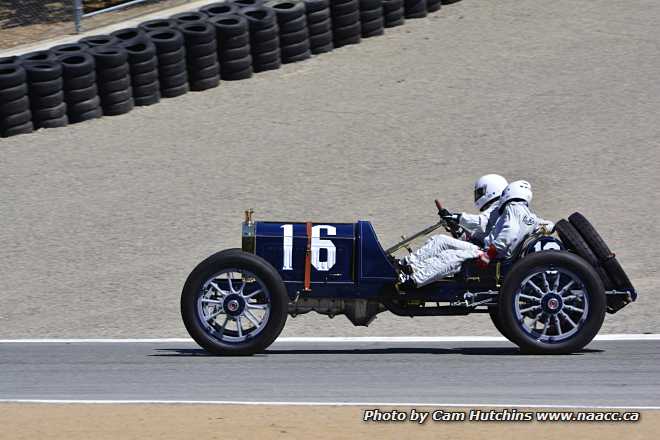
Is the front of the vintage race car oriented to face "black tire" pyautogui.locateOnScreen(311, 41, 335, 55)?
no

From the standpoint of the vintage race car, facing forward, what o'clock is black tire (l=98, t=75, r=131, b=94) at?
The black tire is roughly at 2 o'clock from the vintage race car.

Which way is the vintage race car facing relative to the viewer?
to the viewer's left

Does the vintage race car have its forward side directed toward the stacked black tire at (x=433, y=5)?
no

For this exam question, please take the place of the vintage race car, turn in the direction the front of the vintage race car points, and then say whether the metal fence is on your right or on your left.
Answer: on your right

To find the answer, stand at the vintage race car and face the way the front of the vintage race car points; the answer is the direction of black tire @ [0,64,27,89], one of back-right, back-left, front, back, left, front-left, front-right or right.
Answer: front-right

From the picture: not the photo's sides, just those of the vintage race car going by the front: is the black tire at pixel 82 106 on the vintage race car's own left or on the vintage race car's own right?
on the vintage race car's own right

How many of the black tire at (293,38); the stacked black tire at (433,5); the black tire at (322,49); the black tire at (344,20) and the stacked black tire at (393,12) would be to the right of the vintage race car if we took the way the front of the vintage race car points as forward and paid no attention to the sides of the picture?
5

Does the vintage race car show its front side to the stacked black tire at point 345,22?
no

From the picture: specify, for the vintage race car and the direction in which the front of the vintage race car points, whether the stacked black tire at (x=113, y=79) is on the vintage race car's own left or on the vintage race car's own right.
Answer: on the vintage race car's own right

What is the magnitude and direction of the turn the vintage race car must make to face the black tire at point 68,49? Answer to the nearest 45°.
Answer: approximately 45° to its right

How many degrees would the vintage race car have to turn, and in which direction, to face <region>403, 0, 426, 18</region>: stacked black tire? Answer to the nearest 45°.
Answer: approximately 90° to its right

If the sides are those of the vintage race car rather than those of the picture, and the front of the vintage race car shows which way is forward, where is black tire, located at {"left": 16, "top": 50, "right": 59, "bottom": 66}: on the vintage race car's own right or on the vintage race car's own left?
on the vintage race car's own right

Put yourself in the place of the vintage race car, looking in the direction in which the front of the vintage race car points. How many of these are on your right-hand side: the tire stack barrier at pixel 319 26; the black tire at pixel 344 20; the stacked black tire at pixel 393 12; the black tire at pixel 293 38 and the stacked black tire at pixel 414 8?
5

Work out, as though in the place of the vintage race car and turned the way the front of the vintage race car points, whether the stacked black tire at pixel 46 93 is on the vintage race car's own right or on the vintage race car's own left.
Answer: on the vintage race car's own right

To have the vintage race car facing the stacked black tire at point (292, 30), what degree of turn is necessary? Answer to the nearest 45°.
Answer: approximately 90° to its right
